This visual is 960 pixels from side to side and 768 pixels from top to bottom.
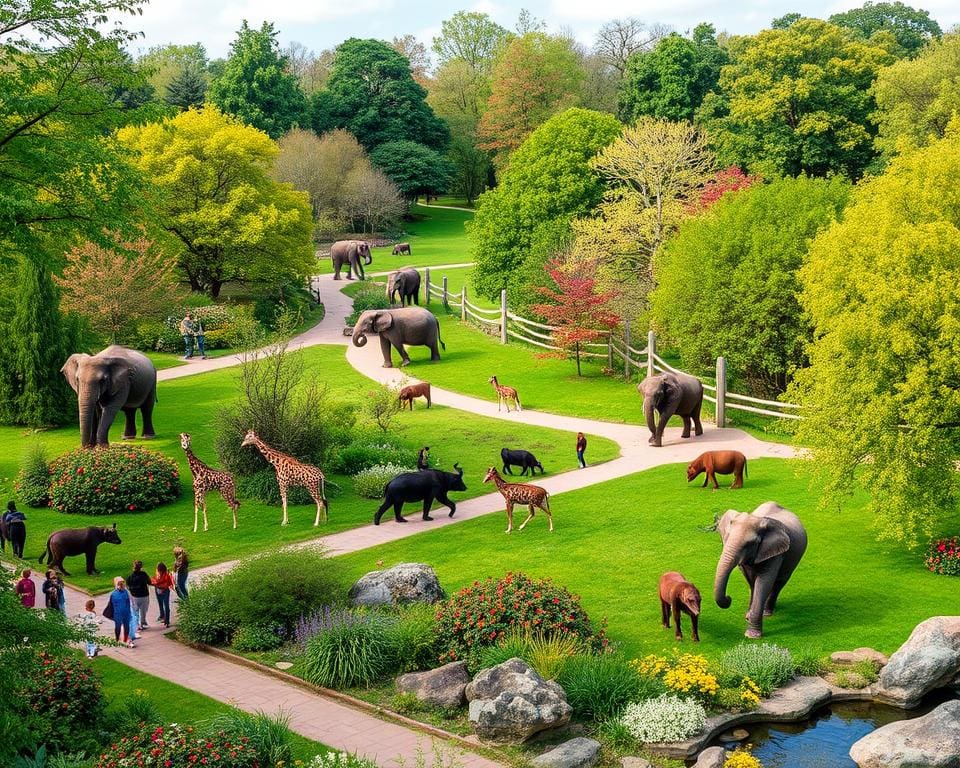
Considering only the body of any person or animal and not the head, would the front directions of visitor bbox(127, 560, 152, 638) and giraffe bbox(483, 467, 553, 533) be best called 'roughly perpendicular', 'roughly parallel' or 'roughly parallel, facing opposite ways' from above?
roughly perpendicular

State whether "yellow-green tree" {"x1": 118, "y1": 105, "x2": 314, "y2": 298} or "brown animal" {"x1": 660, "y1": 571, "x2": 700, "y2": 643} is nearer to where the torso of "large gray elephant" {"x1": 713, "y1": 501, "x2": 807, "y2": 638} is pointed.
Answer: the brown animal

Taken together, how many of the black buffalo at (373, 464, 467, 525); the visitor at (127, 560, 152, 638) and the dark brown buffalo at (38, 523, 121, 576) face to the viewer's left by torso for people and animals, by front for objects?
0

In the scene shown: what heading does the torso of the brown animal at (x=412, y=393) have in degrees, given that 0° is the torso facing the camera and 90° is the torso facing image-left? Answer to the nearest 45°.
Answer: approximately 90°

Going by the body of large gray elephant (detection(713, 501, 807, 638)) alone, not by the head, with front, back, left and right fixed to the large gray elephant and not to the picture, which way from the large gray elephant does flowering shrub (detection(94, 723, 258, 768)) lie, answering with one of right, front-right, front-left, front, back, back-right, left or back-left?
front

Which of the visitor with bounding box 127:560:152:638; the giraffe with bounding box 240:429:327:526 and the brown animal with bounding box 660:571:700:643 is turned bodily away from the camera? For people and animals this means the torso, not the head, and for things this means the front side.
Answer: the visitor

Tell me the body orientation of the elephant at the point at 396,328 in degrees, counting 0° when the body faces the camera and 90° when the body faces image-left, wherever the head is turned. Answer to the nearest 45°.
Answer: approximately 90°

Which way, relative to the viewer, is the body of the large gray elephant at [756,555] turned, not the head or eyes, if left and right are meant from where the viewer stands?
facing the viewer and to the left of the viewer

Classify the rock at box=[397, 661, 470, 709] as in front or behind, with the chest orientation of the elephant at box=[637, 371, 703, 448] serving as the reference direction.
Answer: in front

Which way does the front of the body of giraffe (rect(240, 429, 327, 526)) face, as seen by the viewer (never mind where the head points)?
to the viewer's left

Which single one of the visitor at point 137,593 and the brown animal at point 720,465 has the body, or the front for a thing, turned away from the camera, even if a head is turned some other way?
the visitor

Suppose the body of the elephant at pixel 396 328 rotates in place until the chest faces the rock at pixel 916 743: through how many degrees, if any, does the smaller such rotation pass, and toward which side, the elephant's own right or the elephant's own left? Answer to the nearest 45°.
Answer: approximately 90° to the elephant's own left

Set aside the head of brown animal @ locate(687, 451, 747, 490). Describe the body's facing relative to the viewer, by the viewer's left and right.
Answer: facing to the left of the viewer

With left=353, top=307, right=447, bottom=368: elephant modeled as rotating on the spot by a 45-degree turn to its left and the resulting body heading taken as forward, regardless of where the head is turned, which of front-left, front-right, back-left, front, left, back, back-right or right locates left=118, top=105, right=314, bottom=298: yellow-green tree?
right

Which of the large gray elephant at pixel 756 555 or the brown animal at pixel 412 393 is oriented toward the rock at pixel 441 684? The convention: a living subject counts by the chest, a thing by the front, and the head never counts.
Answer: the large gray elephant

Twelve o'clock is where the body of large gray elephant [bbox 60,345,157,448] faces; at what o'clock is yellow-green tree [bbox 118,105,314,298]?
The yellow-green tree is roughly at 5 o'clock from the large gray elephant.

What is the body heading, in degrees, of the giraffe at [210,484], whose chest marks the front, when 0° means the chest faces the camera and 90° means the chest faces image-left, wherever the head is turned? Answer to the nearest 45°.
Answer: approximately 45°
